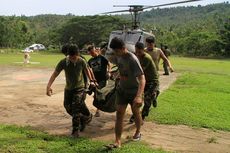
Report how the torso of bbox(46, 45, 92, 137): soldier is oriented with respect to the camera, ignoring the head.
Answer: toward the camera

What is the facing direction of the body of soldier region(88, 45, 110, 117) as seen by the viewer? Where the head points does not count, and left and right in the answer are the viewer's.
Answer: facing the viewer and to the left of the viewer

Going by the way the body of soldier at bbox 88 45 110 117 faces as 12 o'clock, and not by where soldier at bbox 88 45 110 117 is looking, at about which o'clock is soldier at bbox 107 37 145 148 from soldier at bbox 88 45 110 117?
soldier at bbox 107 37 145 148 is roughly at 10 o'clock from soldier at bbox 88 45 110 117.

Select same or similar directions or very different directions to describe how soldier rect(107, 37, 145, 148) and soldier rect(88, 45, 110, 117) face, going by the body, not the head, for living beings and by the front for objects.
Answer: same or similar directions

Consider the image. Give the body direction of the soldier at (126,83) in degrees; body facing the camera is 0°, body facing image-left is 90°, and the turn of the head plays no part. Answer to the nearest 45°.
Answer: approximately 45°

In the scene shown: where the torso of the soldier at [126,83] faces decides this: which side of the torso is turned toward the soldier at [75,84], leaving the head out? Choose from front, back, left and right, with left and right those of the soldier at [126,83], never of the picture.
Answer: right

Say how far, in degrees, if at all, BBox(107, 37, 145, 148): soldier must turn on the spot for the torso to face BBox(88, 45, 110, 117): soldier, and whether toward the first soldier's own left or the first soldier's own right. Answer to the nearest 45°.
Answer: approximately 135° to the first soldier's own right

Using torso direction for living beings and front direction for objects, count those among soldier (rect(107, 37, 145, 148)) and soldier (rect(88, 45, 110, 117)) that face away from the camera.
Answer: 0

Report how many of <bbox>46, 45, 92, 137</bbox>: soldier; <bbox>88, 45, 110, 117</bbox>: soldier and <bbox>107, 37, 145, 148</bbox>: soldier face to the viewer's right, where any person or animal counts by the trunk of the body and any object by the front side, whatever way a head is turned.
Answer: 0

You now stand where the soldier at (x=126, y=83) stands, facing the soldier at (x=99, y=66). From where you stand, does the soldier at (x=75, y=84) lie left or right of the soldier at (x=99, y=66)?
left
